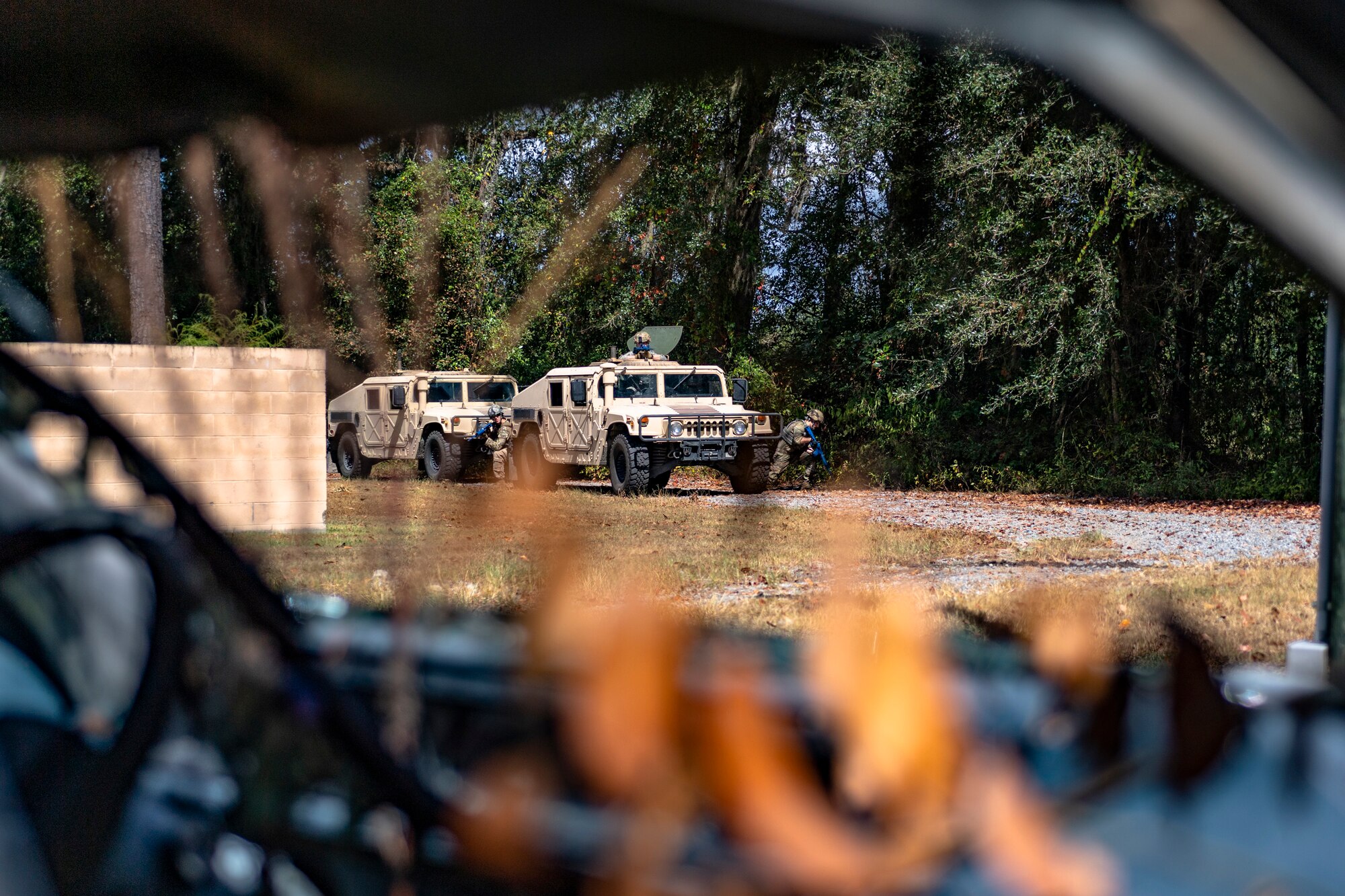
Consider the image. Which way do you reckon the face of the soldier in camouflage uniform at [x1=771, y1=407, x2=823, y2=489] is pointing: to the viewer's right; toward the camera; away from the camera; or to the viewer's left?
to the viewer's right

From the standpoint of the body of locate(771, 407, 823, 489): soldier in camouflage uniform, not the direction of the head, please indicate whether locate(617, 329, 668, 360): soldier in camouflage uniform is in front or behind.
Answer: behind

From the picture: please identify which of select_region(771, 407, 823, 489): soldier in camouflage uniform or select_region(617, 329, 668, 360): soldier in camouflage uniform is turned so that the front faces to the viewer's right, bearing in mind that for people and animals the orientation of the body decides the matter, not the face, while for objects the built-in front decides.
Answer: select_region(771, 407, 823, 489): soldier in camouflage uniform

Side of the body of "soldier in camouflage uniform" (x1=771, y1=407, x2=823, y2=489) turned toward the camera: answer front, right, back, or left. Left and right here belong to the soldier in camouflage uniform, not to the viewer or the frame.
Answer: right

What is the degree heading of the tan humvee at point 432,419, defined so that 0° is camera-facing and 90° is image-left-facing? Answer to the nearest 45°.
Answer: approximately 315°

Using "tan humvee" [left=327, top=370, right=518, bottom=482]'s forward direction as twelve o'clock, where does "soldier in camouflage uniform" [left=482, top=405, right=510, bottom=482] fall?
The soldier in camouflage uniform is roughly at 12 o'clock from the tan humvee.

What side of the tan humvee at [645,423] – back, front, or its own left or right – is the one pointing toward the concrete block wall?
right

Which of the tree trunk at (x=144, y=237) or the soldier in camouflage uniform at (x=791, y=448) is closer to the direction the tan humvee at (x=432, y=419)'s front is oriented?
the soldier in camouflage uniform

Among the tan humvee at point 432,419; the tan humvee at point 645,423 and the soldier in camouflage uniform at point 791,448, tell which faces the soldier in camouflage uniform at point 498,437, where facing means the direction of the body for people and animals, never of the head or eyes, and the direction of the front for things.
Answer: the tan humvee at point 432,419

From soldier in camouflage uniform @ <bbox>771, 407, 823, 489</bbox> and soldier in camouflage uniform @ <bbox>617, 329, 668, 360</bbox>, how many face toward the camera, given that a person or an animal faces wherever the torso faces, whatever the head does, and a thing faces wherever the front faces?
1

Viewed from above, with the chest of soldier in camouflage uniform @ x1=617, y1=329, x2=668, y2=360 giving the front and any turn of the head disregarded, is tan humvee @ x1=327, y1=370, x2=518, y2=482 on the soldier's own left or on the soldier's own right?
on the soldier's own right
